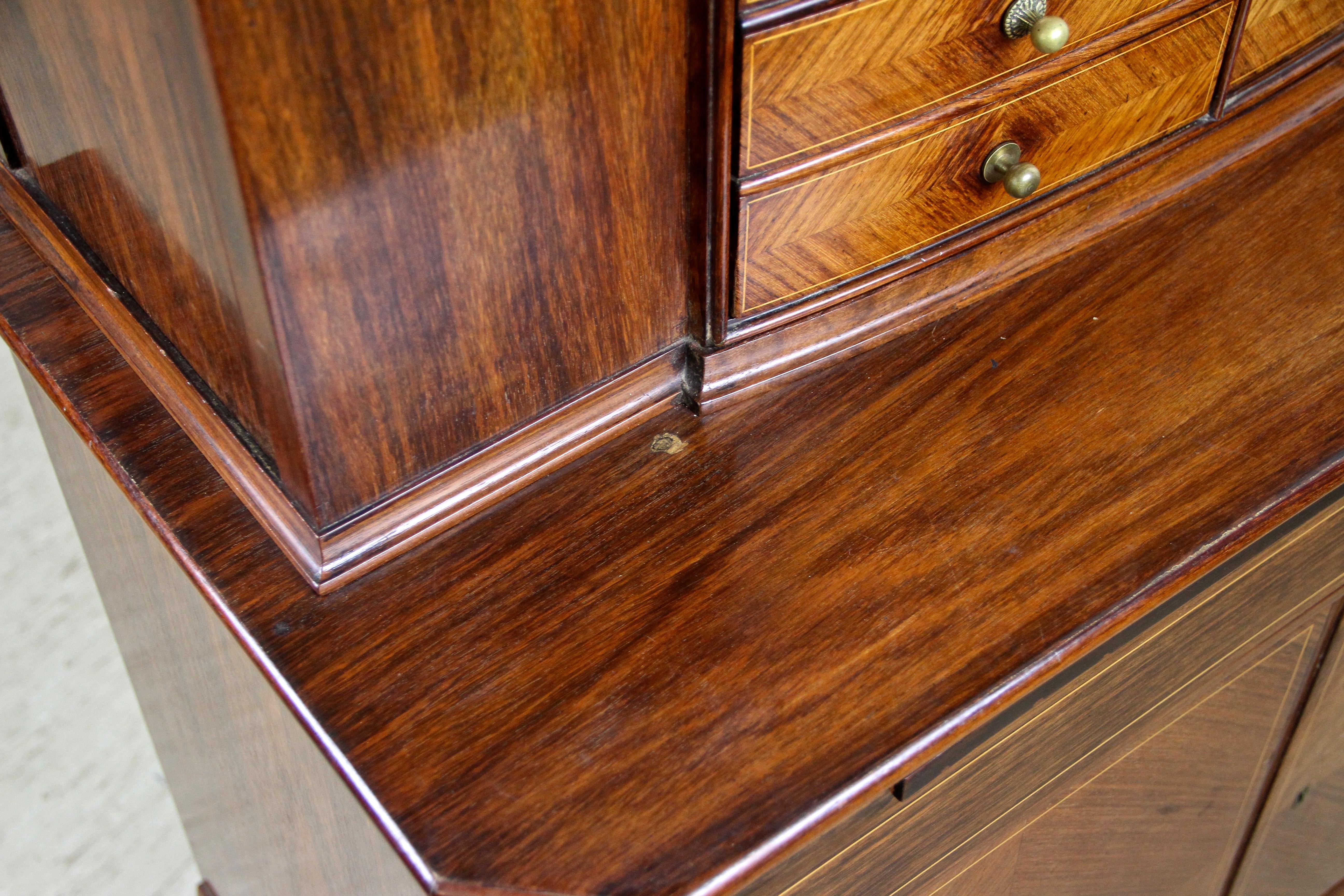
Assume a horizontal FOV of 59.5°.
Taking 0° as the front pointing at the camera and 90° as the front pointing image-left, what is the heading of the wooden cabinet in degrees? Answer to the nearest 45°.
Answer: approximately 315°
